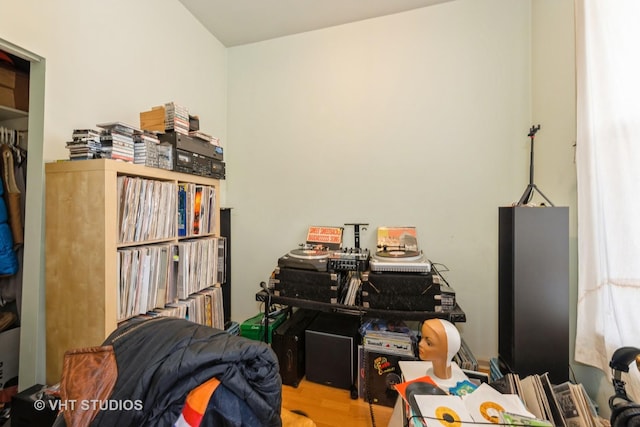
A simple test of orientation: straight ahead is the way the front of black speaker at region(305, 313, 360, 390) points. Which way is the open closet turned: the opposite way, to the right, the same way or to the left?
to the left

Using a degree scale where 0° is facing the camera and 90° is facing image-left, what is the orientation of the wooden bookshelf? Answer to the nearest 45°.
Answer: approximately 315°

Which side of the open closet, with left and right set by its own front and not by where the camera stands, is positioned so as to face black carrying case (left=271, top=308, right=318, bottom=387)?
front

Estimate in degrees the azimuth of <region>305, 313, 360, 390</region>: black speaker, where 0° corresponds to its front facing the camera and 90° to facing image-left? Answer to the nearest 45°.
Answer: approximately 0°

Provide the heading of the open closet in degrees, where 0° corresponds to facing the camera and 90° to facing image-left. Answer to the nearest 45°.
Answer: approximately 315°
